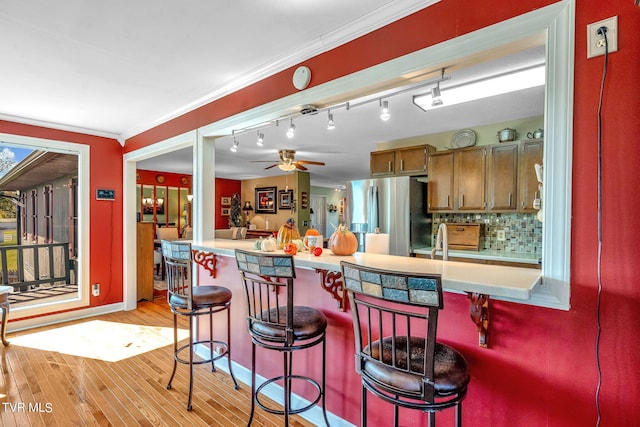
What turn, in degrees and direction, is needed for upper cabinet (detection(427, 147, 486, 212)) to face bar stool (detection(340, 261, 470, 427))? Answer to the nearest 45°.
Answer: approximately 45° to its left

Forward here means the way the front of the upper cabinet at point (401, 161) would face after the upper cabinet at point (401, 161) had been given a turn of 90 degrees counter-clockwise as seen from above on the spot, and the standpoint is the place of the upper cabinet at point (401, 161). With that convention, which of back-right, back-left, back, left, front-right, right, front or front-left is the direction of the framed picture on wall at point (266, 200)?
back

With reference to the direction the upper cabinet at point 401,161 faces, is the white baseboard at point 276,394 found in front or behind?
in front

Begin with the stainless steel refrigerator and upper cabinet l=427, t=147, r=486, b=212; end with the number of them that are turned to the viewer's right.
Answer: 0

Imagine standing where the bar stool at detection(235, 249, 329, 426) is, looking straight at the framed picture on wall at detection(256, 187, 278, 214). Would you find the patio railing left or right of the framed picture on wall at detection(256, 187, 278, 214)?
left

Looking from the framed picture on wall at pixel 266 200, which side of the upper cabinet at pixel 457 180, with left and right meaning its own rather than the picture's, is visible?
right

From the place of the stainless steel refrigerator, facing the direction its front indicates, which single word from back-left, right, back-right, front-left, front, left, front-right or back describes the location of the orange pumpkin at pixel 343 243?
front-left

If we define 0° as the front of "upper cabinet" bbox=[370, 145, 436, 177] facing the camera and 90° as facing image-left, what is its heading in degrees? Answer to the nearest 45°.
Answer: approximately 45°

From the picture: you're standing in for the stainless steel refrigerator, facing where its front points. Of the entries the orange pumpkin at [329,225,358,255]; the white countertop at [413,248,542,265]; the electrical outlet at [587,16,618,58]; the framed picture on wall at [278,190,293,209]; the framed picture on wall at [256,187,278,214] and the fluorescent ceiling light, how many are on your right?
2

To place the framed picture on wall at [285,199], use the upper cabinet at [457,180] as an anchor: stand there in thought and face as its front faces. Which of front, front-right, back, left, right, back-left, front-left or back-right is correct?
right
